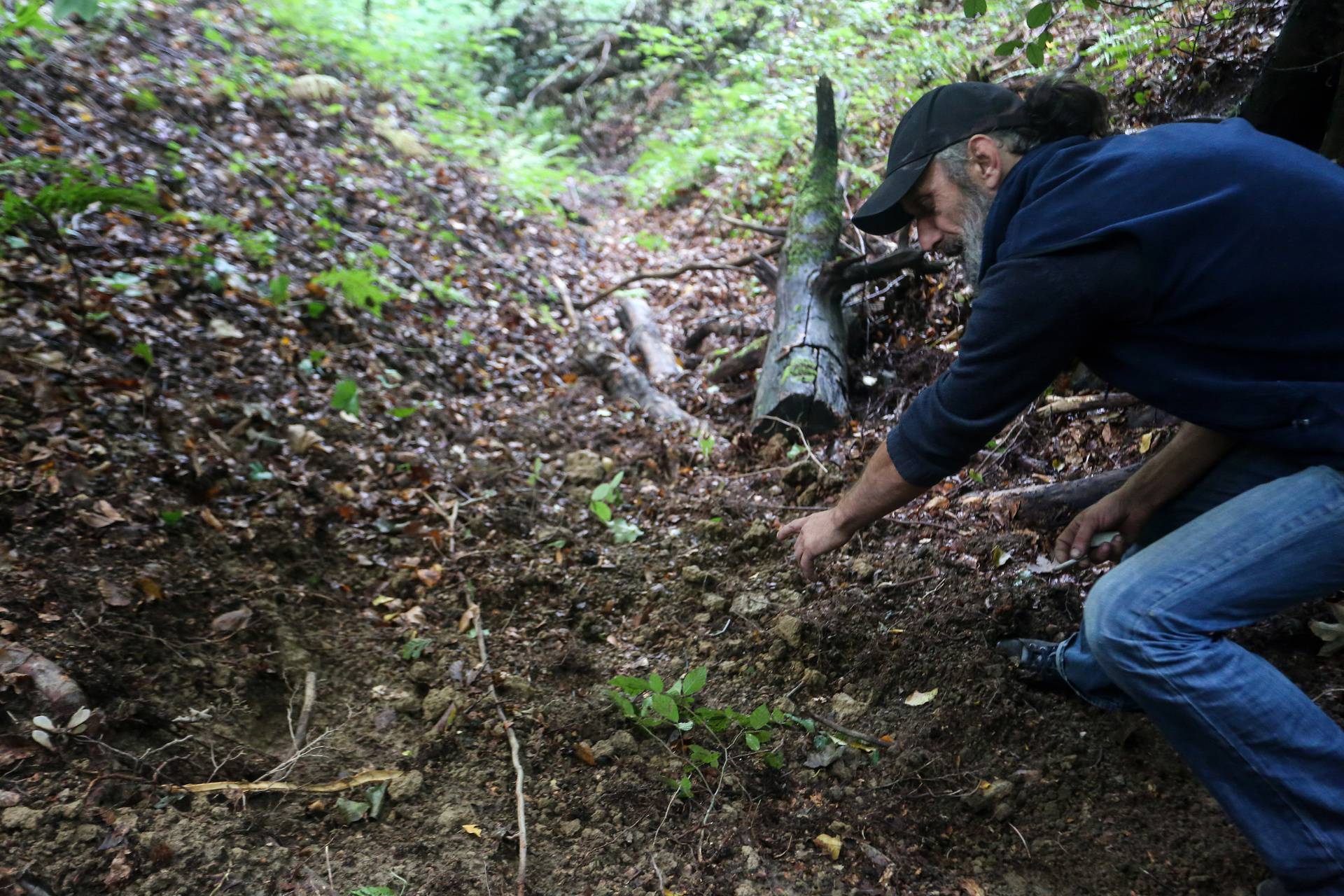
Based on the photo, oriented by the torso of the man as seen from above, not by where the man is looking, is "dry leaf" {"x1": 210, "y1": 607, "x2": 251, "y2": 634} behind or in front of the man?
in front

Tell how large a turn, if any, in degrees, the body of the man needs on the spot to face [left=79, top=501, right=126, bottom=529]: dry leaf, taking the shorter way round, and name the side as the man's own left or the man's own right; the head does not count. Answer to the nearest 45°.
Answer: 0° — they already face it

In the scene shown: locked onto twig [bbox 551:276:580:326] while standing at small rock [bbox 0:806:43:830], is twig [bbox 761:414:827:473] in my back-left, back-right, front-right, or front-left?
front-right

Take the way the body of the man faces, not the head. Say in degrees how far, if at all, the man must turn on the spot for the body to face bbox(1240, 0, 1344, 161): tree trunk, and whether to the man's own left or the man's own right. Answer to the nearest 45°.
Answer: approximately 90° to the man's own right

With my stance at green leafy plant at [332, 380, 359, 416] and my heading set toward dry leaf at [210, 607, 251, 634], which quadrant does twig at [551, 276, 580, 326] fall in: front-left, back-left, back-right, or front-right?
back-left

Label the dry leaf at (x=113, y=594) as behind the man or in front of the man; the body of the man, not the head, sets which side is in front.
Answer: in front

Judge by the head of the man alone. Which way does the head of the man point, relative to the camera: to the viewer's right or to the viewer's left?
to the viewer's left

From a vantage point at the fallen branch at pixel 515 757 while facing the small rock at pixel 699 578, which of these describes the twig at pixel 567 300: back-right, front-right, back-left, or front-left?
front-left

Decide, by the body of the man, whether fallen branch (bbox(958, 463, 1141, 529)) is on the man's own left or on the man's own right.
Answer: on the man's own right

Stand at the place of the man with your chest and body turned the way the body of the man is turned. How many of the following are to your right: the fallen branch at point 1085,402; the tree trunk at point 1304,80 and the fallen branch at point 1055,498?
3

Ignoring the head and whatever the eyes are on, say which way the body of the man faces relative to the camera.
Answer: to the viewer's left
